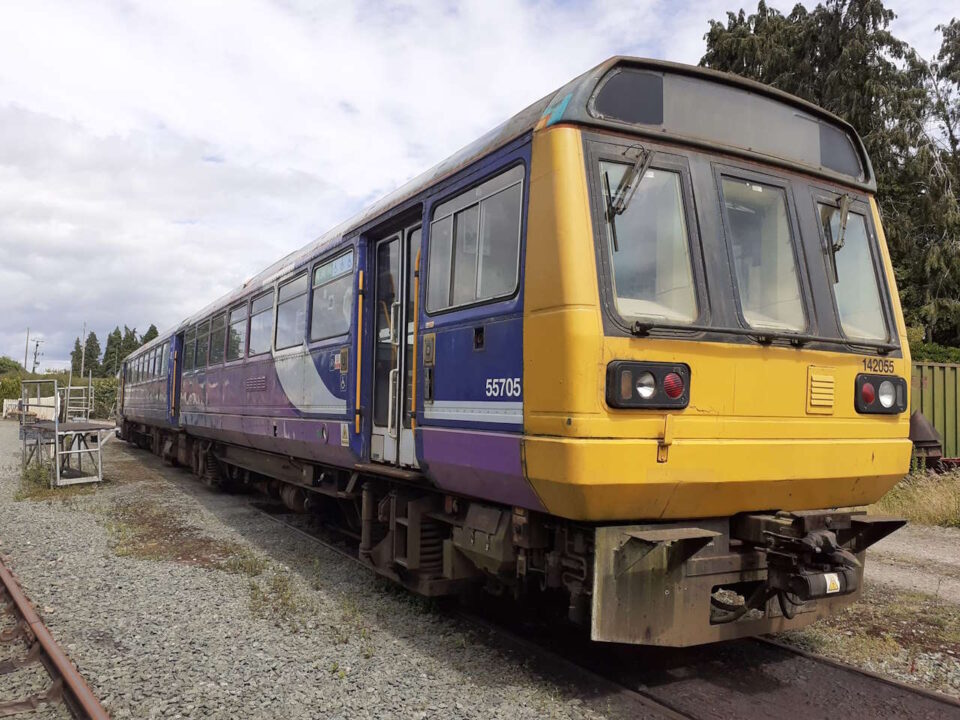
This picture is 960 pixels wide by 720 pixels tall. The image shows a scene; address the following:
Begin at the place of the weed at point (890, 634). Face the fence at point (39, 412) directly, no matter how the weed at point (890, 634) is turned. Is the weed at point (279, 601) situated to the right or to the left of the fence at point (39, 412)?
left

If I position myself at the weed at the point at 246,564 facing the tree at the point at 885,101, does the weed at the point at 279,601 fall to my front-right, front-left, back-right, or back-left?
back-right

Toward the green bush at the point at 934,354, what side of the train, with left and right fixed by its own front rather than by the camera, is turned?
left

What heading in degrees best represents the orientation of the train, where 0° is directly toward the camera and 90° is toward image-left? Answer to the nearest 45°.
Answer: approximately 315°

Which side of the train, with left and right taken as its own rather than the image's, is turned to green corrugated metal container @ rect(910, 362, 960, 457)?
left
